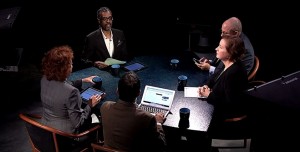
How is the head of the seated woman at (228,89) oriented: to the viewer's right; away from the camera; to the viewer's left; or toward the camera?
to the viewer's left

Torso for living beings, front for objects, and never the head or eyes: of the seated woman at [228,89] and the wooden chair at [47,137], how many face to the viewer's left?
1

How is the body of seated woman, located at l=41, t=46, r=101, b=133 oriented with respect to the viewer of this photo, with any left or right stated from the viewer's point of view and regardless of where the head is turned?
facing away from the viewer and to the right of the viewer

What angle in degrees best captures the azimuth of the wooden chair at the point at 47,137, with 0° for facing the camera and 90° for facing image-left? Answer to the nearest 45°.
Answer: approximately 225°

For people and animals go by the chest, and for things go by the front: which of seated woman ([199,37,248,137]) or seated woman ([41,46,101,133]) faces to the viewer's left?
seated woman ([199,37,248,137])

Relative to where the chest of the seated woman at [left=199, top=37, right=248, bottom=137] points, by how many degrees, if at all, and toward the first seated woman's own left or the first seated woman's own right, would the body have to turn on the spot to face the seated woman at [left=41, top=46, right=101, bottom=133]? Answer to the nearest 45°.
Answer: approximately 45° to the first seated woman's own left

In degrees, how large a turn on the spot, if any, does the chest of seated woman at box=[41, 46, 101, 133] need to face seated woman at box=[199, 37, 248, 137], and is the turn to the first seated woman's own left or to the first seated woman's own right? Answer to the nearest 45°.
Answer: approximately 45° to the first seated woman's own right

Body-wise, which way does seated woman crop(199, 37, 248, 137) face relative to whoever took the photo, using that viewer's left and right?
facing to the left of the viewer

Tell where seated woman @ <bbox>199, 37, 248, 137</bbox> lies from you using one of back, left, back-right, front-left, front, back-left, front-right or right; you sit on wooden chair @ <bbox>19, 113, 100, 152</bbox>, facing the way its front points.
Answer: front-right

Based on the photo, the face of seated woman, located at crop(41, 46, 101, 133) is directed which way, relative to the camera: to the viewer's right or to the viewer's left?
to the viewer's right
